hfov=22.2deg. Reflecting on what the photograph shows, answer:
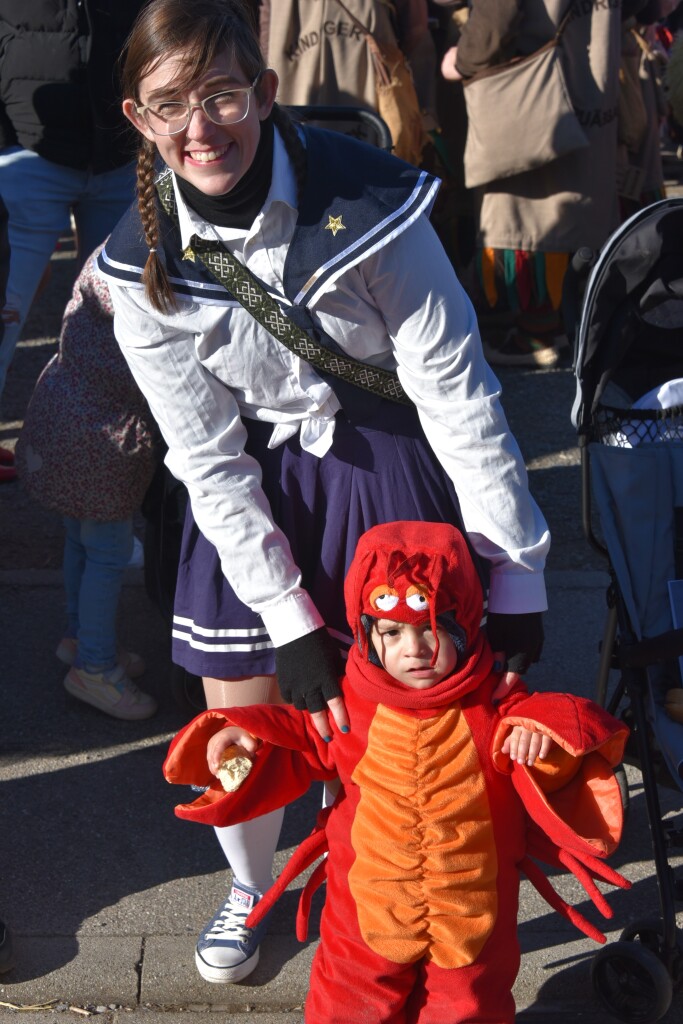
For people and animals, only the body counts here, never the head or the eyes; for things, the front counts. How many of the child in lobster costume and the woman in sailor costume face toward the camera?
2

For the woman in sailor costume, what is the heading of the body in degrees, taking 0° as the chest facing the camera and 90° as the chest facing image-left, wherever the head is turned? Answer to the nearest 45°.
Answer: approximately 0°

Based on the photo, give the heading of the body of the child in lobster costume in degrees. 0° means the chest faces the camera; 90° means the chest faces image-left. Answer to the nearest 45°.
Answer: approximately 0°

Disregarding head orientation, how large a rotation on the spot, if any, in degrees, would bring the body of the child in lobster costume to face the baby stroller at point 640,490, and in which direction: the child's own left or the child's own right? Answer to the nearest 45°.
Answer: approximately 135° to the child's own left
